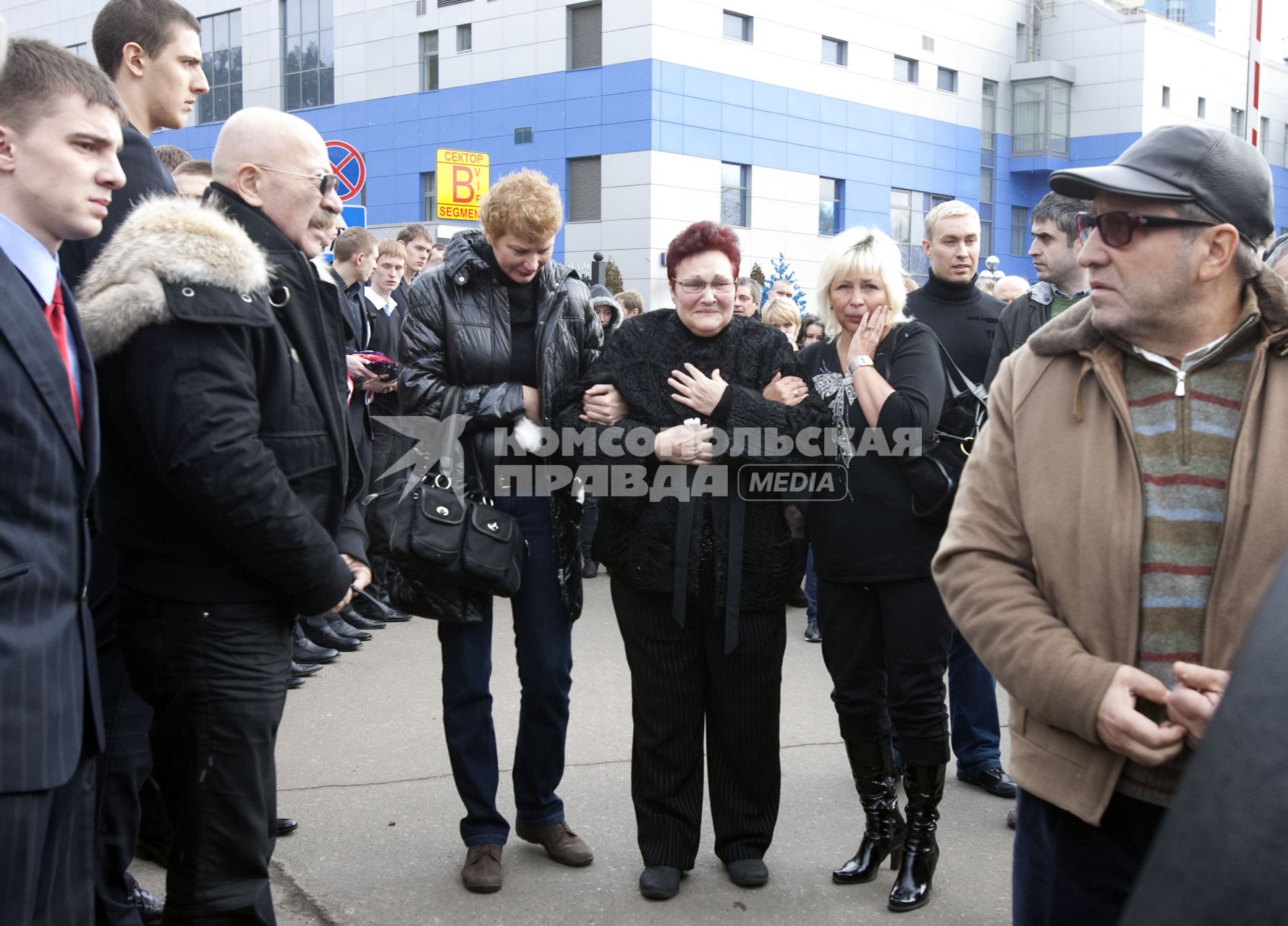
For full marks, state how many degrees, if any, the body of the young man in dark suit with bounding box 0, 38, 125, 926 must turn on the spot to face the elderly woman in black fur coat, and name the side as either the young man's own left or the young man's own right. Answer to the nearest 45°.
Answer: approximately 90° to the young man's own left

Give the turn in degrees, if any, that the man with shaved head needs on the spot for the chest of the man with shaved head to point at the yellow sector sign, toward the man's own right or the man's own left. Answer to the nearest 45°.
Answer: approximately 90° to the man's own left

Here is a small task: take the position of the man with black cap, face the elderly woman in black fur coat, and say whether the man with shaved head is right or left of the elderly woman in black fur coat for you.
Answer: left

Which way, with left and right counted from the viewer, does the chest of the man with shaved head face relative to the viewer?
facing to the right of the viewer

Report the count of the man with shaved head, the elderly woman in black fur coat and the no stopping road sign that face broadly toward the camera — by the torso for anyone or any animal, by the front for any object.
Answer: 2

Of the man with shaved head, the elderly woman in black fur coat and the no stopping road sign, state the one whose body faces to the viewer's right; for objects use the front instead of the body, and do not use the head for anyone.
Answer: the man with shaved head

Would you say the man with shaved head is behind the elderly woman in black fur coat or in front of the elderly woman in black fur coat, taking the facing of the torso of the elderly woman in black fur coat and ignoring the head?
in front

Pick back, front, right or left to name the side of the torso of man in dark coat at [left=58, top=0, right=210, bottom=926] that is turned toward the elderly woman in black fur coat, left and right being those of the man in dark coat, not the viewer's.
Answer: front

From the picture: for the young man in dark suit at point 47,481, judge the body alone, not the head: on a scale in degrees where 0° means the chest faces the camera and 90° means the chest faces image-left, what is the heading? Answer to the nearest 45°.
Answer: approximately 315°

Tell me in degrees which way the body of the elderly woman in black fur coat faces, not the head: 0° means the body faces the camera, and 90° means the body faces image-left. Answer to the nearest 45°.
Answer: approximately 0°

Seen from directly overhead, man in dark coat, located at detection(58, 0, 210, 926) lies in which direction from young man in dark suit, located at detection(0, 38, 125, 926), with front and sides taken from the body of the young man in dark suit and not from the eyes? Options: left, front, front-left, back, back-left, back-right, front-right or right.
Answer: back-left

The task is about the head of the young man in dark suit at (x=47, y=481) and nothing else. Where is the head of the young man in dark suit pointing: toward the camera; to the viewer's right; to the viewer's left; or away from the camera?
to the viewer's right
